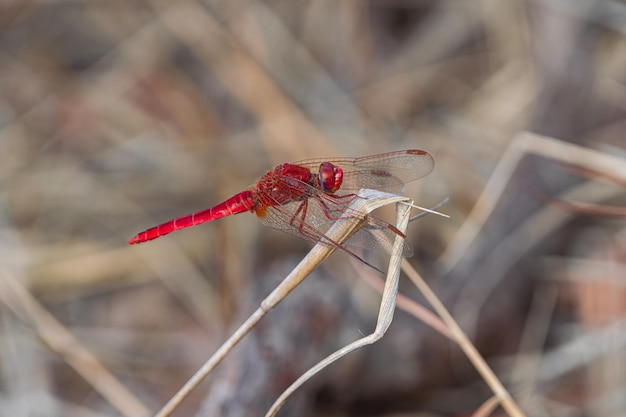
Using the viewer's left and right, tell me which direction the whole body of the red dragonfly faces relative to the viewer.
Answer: facing to the right of the viewer
